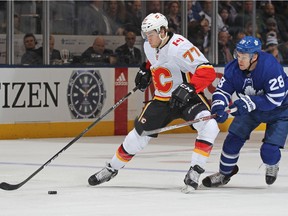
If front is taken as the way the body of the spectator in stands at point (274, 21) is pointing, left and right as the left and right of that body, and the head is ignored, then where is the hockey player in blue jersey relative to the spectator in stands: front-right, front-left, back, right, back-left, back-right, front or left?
front

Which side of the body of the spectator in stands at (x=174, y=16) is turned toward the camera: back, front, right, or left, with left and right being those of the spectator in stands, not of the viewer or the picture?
front

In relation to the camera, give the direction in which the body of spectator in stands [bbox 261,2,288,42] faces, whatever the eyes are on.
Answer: toward the camera

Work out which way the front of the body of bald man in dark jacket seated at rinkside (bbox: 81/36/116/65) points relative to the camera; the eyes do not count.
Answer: toward the camera

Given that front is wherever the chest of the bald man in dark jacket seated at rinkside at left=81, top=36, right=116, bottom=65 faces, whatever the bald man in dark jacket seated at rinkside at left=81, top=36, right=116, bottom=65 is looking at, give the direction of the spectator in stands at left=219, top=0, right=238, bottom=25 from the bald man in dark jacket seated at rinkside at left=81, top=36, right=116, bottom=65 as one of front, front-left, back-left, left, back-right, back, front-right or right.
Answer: back-left

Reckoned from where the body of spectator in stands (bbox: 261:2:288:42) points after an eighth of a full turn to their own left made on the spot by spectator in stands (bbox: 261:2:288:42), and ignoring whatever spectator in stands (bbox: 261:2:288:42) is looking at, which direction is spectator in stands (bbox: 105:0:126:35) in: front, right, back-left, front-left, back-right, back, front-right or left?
right

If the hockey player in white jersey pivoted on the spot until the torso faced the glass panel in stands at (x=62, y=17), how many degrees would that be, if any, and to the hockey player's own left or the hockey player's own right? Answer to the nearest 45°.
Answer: approximately 135° to the hockey player's own right

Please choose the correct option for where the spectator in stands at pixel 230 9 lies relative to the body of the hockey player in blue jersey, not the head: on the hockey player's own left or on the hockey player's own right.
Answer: on the hockey player's own right

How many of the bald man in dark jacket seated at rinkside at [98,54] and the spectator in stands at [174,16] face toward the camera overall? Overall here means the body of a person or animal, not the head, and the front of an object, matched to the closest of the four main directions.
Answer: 2

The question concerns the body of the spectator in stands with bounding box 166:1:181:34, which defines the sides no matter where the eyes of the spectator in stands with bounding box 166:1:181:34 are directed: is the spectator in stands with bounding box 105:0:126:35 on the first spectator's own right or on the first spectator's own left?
on the first spectator's own right

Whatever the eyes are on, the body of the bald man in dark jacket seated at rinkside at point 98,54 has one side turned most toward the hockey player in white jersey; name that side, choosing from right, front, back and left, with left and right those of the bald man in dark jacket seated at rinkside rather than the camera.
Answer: front

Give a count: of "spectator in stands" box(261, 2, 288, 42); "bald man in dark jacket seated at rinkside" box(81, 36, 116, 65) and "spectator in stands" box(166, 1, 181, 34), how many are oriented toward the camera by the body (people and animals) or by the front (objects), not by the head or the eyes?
3
